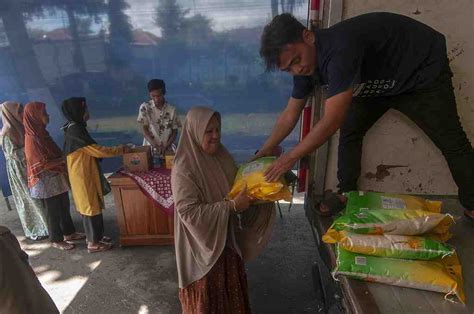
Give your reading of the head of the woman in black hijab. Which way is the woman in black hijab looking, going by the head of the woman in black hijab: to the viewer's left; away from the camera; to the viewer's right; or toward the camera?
to the viewer's right

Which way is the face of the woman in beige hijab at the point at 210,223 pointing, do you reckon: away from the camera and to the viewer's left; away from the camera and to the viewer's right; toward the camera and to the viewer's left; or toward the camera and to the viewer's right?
toward the camera and to the viewer's right

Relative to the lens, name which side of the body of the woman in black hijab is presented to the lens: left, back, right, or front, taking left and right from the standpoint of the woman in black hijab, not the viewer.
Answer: right

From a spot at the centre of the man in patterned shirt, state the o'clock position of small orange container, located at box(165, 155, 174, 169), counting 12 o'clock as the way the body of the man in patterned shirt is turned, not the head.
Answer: The small orange container is roughly at 12 o'clock from the man in patterned shirt.

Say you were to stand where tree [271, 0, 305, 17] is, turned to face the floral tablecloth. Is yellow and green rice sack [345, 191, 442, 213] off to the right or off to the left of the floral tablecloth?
left

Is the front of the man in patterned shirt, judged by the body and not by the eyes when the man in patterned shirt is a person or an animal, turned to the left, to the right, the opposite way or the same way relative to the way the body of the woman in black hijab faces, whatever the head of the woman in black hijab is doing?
to the right

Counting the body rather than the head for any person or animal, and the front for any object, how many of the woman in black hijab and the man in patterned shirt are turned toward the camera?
1

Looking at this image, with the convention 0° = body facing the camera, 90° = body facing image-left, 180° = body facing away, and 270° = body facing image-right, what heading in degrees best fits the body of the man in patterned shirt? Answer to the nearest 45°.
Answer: approximately 0°
